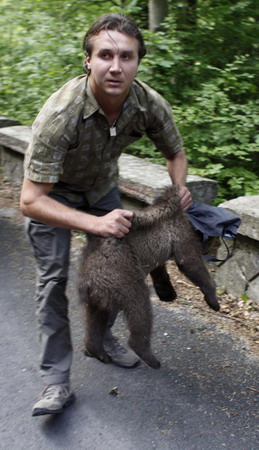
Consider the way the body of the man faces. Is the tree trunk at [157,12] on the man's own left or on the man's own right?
on the man's own left

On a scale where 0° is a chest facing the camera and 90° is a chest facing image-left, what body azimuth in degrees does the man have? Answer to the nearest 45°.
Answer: approximately 315°
